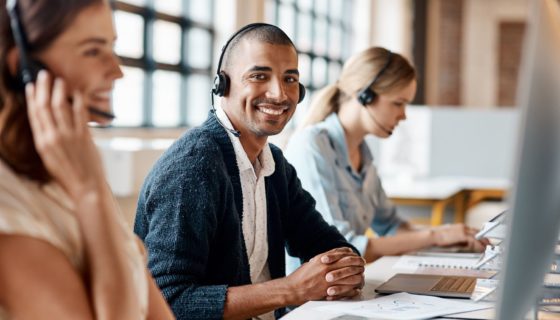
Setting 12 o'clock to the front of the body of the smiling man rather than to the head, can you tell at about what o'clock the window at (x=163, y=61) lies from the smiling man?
The window is roughly at 7 o'clock from the smiling man.

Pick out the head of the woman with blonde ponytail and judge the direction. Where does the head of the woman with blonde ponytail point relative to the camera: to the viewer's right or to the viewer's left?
to the viewer's right

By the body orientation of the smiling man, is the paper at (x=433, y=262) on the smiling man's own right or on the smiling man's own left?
on the smiling man's own left

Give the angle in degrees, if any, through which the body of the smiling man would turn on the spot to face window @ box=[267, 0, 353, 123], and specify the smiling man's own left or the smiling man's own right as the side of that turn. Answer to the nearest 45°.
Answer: approximately 135° to the smiling man's own left

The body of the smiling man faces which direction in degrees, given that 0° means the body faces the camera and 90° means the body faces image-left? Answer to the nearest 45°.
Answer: approximately 315°

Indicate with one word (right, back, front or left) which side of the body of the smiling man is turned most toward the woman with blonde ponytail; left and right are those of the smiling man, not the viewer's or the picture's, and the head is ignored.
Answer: left

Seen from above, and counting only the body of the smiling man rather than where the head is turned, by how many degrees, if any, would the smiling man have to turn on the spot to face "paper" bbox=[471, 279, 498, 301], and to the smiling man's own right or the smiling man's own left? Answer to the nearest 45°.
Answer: approximately 45° to the smiling man's own left

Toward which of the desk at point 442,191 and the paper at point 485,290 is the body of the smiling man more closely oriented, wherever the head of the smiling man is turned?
the paper
